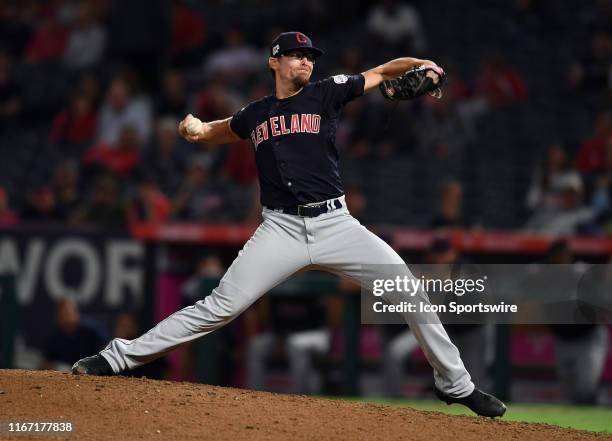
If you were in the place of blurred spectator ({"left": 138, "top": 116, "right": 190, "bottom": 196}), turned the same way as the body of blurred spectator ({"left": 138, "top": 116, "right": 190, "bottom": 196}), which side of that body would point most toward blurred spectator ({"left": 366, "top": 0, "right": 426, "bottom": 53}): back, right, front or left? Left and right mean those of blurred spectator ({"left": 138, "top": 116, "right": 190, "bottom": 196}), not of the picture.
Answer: left

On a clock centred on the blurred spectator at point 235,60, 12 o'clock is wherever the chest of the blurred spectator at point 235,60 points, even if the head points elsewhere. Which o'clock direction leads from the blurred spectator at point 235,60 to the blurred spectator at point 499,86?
the blurred spectator at point 499,86 is roughly at 10 o'clock from the blurred spectator at point 235,60.

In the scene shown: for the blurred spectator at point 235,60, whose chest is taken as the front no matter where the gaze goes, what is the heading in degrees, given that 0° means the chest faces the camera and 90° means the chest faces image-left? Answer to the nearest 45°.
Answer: approximately 0°

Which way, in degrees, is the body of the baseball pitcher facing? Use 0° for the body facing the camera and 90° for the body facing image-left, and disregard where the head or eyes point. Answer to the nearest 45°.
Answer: approximately 0°

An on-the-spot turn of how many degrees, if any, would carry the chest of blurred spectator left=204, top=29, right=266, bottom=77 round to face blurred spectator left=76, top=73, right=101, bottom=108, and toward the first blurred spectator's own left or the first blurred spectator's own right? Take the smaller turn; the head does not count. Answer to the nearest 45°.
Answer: approximately 90° to the first blurred spectator's own right

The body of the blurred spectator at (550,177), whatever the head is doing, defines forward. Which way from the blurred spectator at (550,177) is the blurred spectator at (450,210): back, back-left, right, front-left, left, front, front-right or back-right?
front-right

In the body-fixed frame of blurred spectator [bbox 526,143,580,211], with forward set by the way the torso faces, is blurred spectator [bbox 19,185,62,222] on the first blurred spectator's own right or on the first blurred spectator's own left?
on the first blurred spectator's own right

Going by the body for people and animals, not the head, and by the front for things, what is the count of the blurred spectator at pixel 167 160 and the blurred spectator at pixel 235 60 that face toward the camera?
2

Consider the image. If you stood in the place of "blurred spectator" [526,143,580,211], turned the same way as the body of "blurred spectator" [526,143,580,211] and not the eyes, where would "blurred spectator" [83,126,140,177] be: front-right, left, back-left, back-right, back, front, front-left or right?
right
